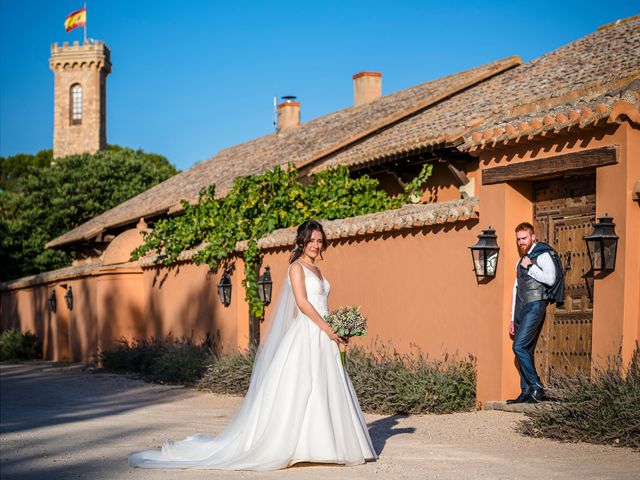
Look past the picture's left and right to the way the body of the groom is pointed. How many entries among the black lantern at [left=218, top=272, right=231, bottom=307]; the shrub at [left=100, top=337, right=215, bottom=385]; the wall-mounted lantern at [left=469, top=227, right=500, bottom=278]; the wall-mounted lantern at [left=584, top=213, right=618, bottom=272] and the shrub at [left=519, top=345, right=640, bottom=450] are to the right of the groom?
3

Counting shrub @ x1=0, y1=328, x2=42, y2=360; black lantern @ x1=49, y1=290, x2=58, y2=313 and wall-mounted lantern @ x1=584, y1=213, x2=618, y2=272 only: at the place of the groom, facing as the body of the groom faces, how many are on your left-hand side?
1

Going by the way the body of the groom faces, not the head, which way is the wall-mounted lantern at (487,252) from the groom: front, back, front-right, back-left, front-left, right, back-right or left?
right

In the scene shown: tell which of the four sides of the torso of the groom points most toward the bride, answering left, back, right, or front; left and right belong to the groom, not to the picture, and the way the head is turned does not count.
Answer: front

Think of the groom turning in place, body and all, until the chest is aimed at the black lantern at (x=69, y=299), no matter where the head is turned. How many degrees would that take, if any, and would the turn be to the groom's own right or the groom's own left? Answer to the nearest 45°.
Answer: approximately 90° to the groom's own right

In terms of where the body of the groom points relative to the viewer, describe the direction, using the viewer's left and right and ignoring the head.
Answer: facing the viewer and to the left of the viewer

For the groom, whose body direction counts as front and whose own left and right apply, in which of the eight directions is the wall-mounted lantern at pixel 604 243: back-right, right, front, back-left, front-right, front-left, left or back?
left

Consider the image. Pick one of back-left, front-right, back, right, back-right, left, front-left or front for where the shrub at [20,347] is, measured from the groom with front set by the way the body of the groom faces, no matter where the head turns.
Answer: right

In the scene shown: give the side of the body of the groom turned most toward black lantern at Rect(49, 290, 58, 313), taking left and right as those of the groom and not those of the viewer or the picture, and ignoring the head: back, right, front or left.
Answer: right

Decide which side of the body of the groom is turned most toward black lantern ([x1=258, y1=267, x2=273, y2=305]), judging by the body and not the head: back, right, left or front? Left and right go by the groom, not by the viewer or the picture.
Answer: right

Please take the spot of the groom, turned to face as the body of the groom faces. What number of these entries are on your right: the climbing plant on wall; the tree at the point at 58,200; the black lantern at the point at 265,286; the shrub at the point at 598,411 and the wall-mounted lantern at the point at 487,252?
4

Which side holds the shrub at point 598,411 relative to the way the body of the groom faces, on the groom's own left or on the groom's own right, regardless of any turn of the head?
on the groom's own left
